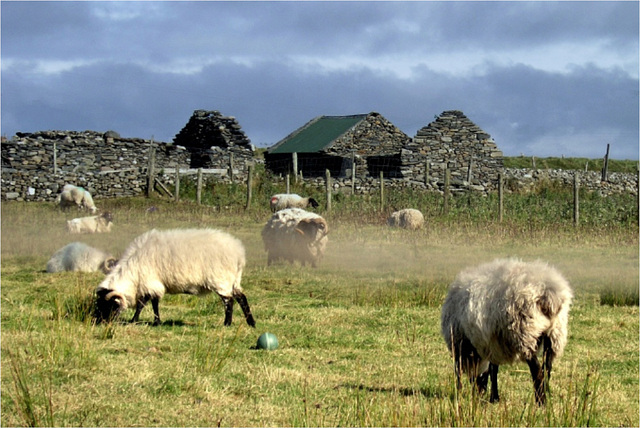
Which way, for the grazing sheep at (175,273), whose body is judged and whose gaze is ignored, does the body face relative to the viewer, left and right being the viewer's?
facing to the left of the viewer

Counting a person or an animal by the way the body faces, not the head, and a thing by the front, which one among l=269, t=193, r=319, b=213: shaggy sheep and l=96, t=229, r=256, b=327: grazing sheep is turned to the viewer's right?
the shaggy sheep

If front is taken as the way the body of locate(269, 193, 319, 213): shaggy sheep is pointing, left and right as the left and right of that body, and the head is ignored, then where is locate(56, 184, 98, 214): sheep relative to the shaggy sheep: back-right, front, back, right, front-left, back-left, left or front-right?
back

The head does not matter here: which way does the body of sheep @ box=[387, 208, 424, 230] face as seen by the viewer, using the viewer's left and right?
facing to the left of the viewer

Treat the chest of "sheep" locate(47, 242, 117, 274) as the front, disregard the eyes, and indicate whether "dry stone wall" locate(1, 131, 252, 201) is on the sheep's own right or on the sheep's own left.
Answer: on the sheep's own left

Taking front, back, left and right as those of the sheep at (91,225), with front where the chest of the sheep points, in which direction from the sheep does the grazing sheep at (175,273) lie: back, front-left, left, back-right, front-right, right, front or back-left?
right

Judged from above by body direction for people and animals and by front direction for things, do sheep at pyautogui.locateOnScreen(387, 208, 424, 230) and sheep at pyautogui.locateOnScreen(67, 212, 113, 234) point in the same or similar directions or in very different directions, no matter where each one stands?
very different directions

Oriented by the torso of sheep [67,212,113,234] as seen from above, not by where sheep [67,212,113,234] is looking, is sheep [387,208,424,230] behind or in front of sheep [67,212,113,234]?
in front

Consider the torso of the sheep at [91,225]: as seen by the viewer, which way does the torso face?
to the viewer's right

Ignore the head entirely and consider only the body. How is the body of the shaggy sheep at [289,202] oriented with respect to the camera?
to the viewer's right

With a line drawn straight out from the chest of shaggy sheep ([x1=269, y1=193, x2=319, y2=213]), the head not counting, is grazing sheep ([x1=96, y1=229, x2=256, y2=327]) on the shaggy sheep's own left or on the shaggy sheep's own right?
on the shaggy sheep's own right
